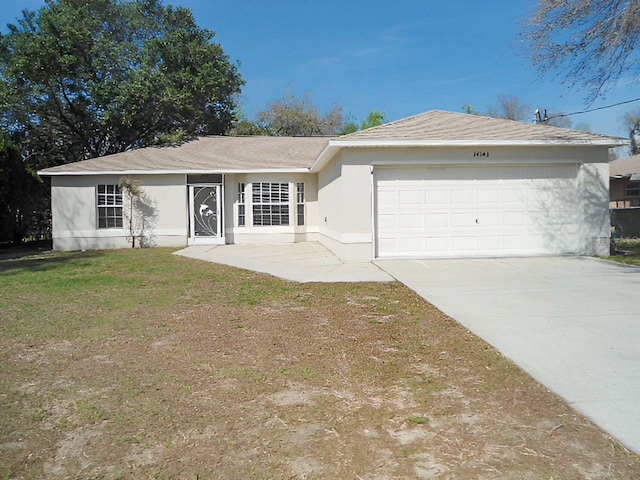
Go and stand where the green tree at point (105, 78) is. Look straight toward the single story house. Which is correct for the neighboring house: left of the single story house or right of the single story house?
left

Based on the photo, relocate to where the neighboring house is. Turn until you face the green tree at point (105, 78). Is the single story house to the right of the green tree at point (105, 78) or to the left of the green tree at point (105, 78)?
left

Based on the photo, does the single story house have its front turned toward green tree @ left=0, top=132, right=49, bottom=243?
no

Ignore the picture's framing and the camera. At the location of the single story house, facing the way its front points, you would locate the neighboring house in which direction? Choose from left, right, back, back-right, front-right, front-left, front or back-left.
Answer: back-left

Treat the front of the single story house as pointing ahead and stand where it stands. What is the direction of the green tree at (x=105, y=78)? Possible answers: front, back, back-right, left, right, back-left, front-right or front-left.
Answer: back-right

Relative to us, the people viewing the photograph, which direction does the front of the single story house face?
facing the viewer
